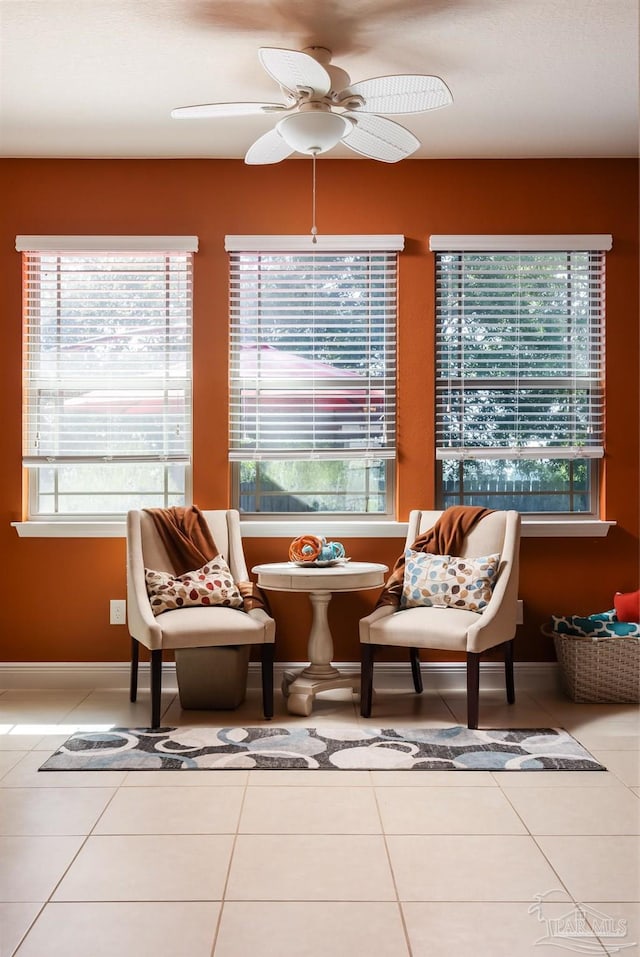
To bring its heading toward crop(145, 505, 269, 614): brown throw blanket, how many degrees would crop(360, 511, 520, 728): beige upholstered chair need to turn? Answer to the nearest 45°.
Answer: approximately 45° to its right

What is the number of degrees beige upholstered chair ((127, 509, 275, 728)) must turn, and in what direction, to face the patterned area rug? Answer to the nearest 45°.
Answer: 0° — it already faces it

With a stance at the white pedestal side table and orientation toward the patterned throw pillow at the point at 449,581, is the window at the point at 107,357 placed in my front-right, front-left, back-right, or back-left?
back-left

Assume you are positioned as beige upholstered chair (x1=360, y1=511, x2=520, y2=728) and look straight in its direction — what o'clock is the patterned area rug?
The patterned area rug is roughly at 12 o'clock from the beige upholstered chair.

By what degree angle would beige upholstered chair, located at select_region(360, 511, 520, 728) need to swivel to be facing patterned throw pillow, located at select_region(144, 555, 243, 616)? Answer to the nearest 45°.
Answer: approximately 45° to its right

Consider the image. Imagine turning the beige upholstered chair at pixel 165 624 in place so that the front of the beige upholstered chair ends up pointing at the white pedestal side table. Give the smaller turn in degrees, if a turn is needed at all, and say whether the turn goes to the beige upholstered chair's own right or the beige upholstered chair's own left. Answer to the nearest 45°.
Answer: approximately 45° to the beige upholstered chair's own left

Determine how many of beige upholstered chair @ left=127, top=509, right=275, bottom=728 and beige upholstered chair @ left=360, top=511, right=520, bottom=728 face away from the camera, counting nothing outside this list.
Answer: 0

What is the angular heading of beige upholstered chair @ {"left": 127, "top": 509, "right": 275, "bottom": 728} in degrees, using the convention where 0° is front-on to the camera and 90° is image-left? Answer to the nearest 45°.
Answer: approximately 315°
